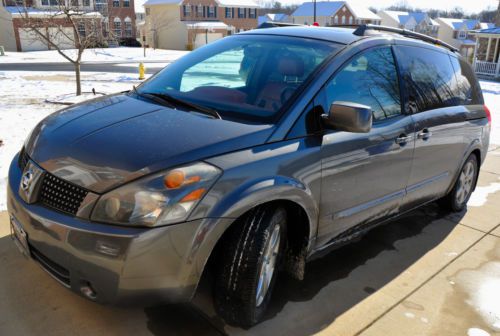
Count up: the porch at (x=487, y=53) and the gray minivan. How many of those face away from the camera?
0

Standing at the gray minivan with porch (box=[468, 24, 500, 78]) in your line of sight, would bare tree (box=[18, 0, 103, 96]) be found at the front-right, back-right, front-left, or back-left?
front-left

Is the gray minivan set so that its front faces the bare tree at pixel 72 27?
no

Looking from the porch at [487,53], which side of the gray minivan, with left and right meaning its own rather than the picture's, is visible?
back

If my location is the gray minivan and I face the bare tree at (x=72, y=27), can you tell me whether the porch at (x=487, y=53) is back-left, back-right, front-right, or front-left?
front-right

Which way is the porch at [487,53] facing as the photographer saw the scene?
facing the viewer and to the left of the viewer

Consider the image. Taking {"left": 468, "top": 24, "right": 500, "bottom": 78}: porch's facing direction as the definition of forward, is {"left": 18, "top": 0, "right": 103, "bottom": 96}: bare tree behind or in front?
in front

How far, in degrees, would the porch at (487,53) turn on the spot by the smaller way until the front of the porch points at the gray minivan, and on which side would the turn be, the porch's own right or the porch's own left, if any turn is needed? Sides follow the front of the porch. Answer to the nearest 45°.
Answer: approximately 45° to the porch's own left
